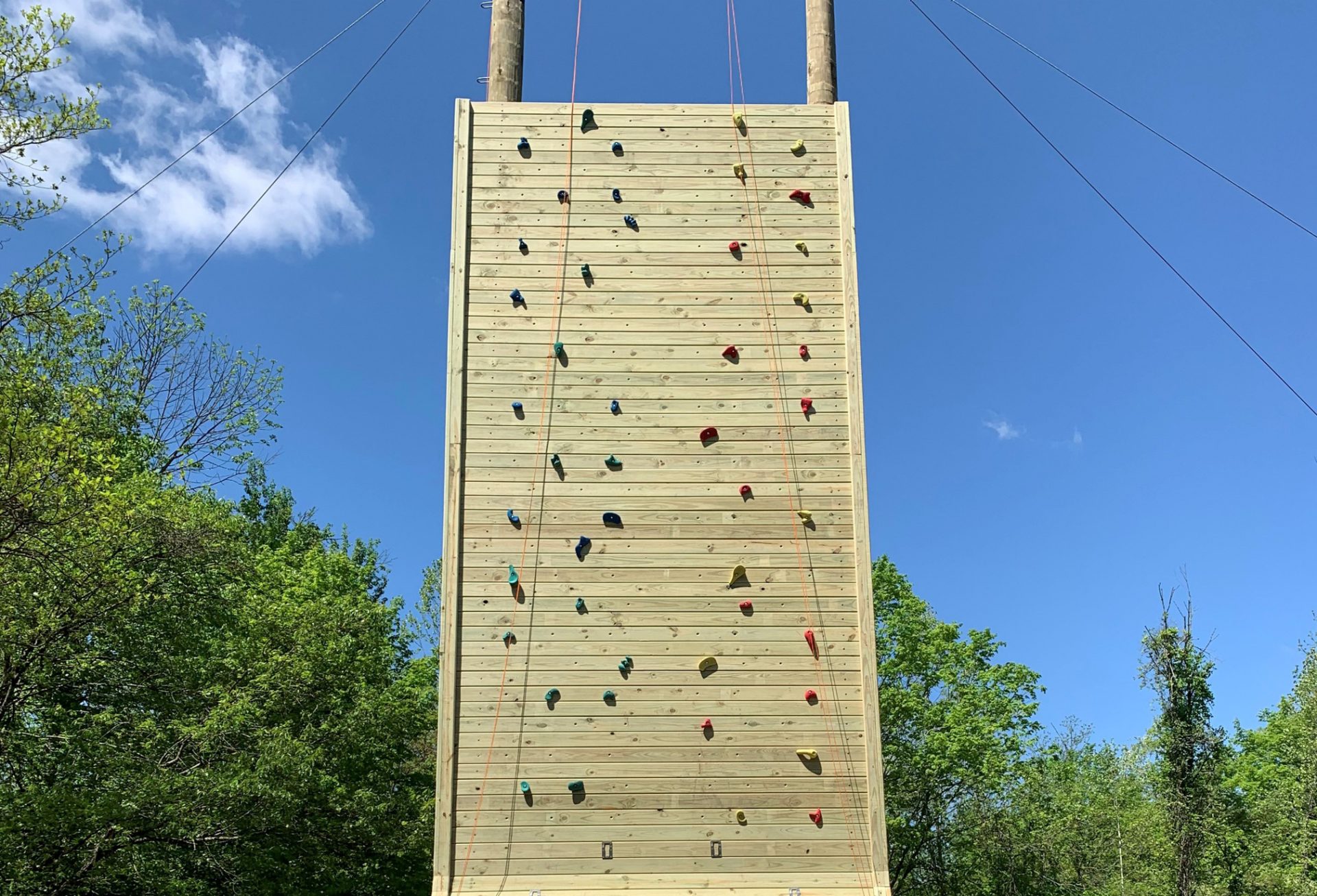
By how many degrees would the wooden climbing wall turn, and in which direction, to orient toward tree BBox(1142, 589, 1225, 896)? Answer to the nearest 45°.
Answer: approximately 135° to its left

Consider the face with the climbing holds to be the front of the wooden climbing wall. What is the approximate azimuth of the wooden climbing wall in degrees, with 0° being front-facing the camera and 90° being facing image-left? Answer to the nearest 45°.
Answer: approximately 0°

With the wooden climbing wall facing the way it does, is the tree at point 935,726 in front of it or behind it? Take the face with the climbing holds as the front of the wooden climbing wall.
behind
